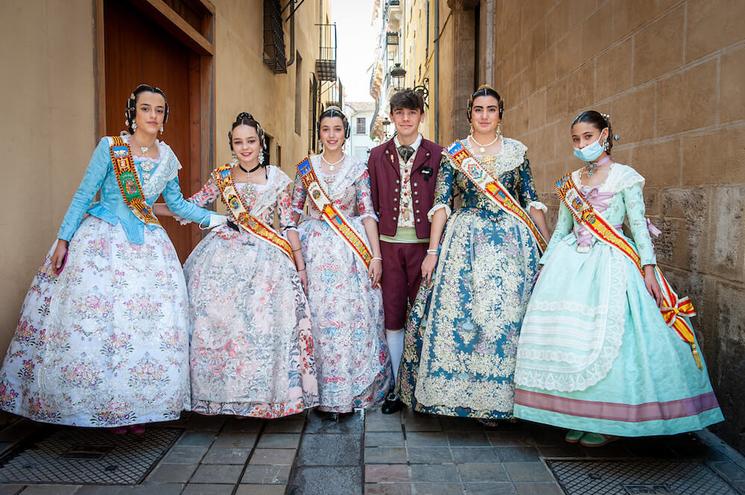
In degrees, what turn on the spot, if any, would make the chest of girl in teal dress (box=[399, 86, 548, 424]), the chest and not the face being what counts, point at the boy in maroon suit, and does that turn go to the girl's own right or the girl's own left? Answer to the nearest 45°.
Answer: approximately 135° to the girl's own right

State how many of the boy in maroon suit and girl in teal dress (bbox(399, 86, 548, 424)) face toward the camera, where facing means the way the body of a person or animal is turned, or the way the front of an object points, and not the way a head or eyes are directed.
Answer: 2

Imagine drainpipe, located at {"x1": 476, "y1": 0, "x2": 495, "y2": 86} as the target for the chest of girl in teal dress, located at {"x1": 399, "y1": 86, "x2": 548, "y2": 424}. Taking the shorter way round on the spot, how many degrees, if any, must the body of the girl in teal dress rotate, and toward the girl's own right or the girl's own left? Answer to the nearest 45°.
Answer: approximately 180°

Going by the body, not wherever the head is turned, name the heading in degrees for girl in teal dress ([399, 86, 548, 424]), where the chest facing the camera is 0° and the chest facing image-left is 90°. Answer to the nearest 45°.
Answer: approximately 0°

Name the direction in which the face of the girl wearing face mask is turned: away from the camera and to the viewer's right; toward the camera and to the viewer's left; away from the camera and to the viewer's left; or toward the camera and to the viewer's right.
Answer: toward the camera and to the viewer's left

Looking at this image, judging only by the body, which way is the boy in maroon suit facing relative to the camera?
toward the camera
